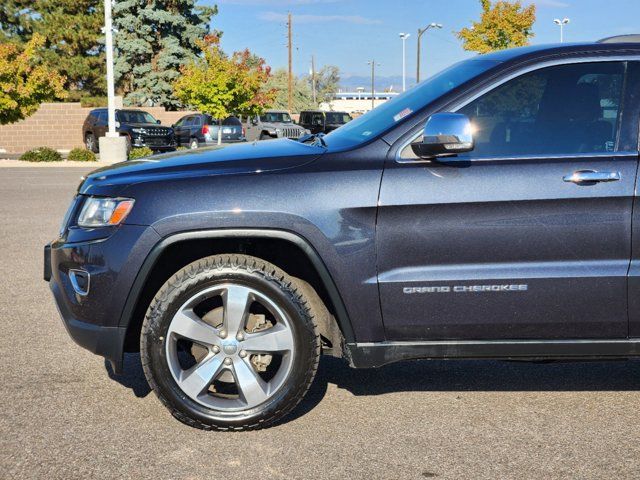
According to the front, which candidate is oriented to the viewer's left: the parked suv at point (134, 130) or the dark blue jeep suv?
the dark blue jeep suv

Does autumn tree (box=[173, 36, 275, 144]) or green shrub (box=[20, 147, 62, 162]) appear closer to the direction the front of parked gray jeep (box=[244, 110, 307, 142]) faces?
the green shrub

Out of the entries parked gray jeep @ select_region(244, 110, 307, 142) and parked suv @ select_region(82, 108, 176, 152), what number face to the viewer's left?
0

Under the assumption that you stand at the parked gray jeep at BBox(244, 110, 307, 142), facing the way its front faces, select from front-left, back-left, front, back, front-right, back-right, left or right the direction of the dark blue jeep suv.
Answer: front-right

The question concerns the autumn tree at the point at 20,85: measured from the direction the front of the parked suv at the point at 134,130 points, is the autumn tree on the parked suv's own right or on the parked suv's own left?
on the parked suv's own right

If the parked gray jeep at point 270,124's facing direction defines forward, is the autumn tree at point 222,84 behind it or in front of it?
behind

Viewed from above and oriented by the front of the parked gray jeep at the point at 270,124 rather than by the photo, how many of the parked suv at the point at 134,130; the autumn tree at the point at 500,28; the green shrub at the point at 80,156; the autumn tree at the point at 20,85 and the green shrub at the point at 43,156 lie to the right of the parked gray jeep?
4

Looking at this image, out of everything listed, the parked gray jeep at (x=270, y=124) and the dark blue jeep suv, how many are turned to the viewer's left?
1

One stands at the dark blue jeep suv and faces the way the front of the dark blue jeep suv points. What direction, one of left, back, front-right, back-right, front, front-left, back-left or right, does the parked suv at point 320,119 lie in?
right

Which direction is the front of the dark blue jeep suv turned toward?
to the viewer's left

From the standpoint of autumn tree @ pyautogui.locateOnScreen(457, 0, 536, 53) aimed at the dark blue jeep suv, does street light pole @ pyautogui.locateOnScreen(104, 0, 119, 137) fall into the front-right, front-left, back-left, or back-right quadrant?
front-right

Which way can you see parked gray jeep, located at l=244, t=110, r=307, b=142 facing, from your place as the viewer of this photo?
facing the viewer and to the right of the viewer

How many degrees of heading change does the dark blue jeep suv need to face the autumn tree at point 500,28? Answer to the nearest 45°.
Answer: approximately 90° to its right

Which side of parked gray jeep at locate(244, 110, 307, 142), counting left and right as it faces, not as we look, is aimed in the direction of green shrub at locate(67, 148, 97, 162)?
right

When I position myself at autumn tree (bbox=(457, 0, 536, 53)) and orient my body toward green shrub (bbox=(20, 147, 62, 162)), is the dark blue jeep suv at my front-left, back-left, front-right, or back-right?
front-left

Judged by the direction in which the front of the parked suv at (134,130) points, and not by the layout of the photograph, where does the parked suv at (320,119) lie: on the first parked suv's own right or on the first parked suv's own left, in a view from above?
on the first parked suv's own left
